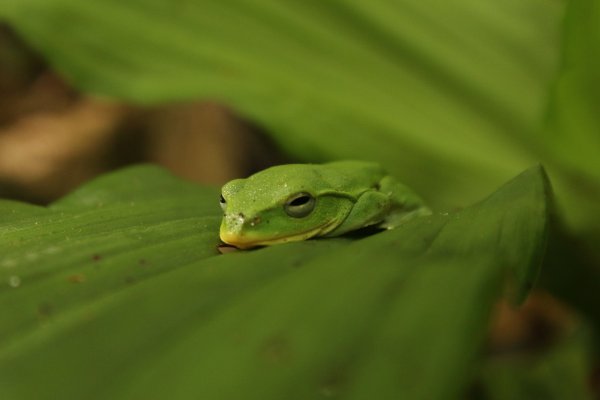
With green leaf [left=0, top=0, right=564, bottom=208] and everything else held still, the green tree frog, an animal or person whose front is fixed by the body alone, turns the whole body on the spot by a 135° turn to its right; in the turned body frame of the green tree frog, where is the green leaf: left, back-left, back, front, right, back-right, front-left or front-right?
front

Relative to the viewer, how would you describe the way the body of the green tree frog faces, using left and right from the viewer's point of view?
facing the viewer and to the left of the viewer
